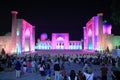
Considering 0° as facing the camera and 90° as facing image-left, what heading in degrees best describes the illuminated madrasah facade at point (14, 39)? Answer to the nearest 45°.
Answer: approximately 315°
